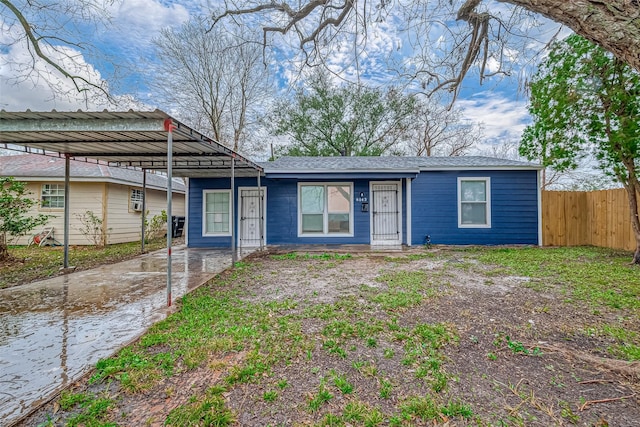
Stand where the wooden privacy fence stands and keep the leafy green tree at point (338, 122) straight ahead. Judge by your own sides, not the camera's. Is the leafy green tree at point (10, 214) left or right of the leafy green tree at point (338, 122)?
left

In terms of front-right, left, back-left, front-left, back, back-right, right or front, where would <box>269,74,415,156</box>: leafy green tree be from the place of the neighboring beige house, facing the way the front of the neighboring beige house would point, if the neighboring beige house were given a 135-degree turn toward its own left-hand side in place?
front-right

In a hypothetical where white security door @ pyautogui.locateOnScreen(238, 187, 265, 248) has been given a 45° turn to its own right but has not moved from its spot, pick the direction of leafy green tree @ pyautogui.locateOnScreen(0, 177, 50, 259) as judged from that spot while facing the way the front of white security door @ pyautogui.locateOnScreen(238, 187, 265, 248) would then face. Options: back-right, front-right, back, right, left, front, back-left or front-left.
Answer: front-right

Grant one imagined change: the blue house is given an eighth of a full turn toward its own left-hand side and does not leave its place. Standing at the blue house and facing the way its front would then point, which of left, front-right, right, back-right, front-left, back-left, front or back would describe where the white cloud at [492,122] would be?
left

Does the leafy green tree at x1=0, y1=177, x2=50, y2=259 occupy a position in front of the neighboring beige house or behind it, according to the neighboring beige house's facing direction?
in front

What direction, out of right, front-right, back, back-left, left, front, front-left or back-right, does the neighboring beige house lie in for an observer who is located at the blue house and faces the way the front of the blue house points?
right

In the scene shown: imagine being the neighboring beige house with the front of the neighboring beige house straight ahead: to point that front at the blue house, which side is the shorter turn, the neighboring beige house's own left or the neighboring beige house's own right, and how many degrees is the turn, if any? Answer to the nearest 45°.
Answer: approximately 45° to the neighboring beige house's own left

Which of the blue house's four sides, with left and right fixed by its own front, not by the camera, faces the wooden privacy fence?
left

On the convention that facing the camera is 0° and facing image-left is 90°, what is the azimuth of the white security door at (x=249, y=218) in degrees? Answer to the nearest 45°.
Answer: approximately 0°

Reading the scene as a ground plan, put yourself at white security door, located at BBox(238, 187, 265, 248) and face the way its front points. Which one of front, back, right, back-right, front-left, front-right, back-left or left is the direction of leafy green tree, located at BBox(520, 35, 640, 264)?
front-left

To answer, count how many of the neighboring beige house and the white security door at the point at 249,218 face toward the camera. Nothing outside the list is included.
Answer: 2

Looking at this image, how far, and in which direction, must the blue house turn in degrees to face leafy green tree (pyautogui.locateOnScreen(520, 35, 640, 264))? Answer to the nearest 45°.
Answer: approximately 45° to its left
